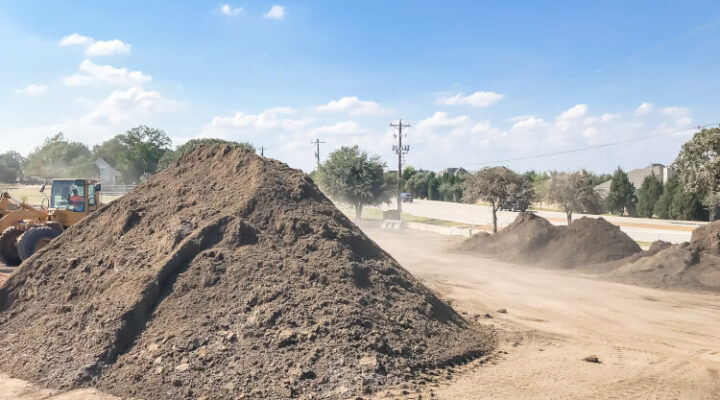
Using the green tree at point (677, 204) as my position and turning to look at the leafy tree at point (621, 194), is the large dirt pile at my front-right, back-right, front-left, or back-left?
back-left

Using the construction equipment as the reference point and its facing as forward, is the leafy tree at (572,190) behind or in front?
behind

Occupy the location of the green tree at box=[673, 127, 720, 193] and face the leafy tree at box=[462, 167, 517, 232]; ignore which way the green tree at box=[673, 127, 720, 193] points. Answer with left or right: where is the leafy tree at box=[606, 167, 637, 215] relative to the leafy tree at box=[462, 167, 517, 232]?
right

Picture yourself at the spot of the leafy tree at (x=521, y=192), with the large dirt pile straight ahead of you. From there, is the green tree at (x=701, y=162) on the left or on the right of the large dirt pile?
left

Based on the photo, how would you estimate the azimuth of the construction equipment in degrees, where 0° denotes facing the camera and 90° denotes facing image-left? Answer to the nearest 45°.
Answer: approximately 45°
